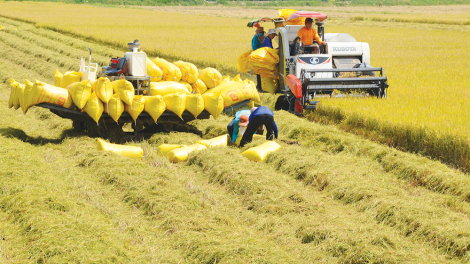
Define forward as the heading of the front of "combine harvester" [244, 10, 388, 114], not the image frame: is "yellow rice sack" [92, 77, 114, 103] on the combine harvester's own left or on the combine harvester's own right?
on the combine harvester's own right

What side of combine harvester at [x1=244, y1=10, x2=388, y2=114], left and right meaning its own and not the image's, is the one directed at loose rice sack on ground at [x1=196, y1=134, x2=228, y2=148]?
right

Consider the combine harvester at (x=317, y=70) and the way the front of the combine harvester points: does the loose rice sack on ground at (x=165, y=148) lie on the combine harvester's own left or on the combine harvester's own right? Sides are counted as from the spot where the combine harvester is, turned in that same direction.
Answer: on the combine harvester's own right

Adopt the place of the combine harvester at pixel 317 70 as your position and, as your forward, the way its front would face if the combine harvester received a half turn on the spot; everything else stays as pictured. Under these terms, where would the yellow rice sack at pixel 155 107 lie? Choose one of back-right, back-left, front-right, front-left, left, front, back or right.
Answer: left

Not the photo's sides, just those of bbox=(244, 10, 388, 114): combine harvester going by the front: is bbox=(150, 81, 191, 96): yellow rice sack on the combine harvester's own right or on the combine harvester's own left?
on the combine harvester's own right

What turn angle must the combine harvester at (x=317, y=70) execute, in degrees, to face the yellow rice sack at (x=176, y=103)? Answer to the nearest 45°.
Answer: approximately 90° to its right

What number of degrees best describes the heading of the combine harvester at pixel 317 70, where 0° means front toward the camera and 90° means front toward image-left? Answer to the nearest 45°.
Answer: approximately 315°

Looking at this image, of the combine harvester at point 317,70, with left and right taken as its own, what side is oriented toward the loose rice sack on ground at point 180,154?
right

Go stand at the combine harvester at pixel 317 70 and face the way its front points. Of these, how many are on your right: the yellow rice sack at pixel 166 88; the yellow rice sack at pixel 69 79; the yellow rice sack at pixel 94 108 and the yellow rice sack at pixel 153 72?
4

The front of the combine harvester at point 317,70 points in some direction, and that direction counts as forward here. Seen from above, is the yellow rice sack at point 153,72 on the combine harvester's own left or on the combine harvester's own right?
on the combine harvester's own right

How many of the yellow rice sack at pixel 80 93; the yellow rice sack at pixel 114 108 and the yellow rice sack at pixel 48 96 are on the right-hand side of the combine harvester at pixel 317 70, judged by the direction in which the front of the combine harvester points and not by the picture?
3

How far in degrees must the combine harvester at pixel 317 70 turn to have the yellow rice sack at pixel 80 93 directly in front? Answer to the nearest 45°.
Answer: approximately 90° to its right
